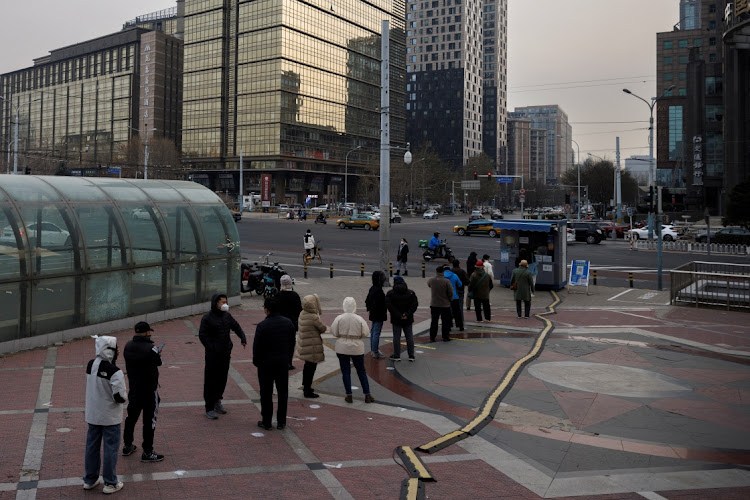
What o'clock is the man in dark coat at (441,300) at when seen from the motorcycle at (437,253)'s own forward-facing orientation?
The man in dark coat is roughly at 3 o'clock from the motorcycle.

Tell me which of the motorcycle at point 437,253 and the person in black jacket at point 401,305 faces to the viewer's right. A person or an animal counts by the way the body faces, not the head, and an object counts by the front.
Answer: the motorcycle

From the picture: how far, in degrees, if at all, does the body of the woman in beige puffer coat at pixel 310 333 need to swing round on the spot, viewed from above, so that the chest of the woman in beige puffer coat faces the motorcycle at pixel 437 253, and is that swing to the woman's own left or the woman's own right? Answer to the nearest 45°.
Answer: approximately 45° to the woman's own left

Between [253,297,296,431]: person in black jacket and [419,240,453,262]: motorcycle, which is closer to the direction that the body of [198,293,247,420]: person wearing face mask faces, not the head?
the person in black jacket

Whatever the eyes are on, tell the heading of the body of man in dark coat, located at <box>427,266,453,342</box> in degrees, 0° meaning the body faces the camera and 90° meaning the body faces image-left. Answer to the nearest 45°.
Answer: approximately 180°

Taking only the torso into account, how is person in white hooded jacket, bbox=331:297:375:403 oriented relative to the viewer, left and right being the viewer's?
facing away from the viewer

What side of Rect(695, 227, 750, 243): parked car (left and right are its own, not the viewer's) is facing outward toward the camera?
left

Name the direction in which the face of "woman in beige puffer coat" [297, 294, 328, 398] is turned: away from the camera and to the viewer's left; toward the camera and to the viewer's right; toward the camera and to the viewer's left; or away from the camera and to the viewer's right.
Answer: away from the camera and to the viewer's right

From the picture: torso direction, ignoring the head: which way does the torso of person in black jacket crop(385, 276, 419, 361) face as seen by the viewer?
away from the camera
